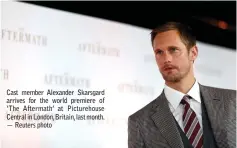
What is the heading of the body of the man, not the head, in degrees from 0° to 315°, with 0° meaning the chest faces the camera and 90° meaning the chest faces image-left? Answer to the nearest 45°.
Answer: approximately 0°

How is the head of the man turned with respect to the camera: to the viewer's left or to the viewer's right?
to the viewer's left
